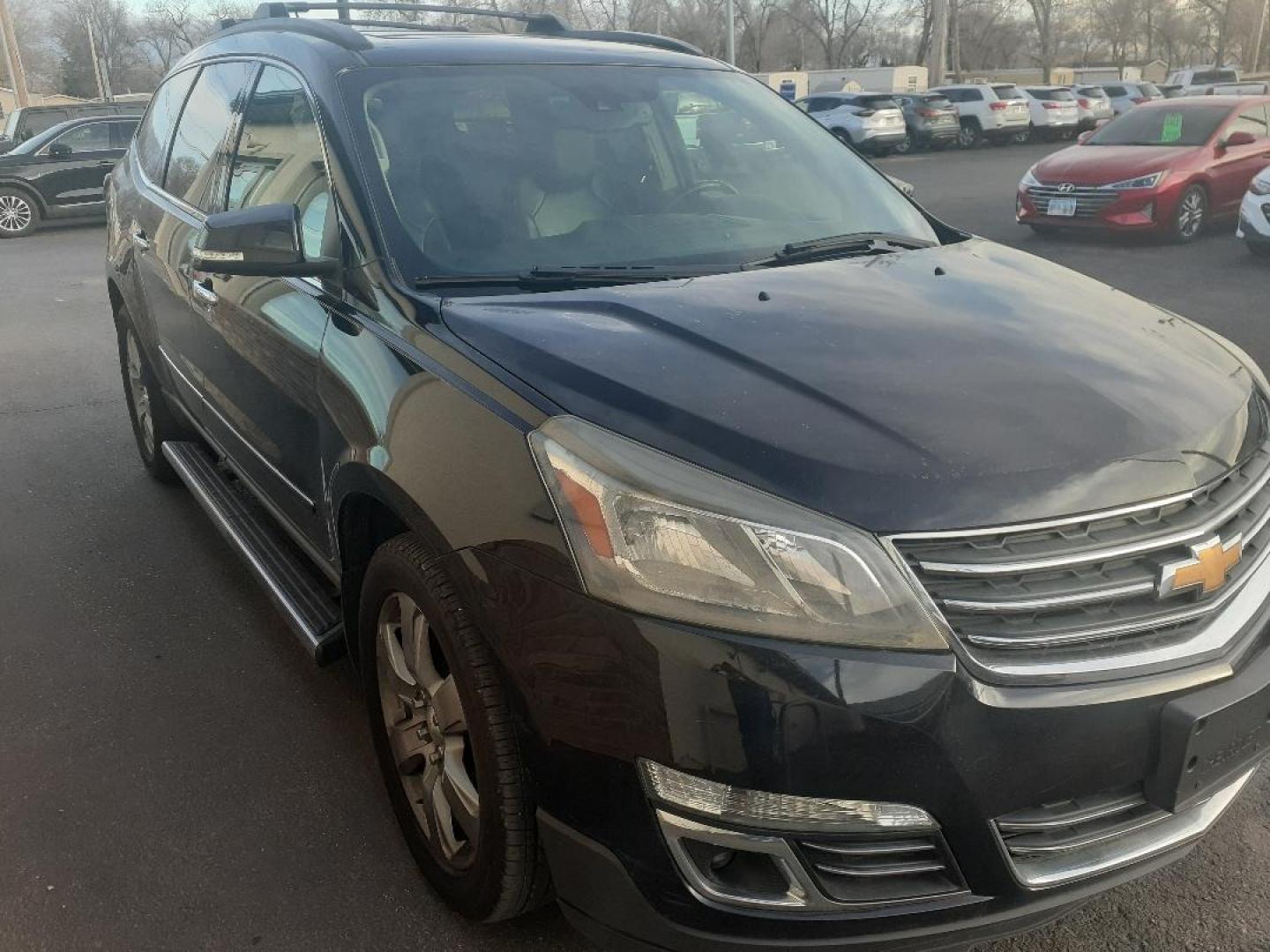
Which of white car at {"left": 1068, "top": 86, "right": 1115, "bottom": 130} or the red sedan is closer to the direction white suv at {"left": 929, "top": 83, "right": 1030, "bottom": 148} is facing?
the white car

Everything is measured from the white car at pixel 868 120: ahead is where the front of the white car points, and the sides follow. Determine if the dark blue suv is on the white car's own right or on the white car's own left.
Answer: on the white car's own left

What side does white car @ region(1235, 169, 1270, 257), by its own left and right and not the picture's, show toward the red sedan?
right

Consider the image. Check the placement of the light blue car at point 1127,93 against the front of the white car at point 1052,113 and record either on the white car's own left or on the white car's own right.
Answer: on the white car's own right

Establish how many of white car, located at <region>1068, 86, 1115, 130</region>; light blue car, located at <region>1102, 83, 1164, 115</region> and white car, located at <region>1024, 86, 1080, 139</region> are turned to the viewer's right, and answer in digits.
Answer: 0

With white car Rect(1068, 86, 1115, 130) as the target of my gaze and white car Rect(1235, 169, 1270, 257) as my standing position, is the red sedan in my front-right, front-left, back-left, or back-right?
front-left

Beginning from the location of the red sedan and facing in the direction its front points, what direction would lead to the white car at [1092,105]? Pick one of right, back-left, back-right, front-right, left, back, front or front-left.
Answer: back-right

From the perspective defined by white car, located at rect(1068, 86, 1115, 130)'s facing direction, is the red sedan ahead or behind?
behind

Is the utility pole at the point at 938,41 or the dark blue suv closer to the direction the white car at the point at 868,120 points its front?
the utility pole

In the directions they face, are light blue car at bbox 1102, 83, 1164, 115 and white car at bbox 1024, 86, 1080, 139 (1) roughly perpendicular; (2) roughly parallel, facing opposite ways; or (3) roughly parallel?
roughly parallel

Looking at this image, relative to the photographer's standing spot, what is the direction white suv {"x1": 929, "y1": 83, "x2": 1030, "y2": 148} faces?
facing away from the viewer and to the left of the viewer

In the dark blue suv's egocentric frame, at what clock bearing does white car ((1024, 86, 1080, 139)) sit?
The white car is roughly at 8 o'clock from the dark blue suv.

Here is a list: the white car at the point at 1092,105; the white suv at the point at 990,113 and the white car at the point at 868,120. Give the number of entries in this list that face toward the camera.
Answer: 0

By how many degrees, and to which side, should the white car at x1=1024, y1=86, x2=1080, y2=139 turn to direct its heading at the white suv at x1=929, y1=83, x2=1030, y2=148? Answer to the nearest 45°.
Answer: approximately 90° to its left
